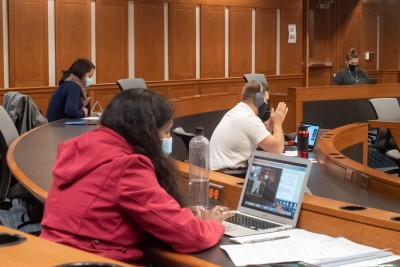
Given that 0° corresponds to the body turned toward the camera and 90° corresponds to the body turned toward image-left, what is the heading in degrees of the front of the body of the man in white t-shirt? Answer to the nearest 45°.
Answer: approximately 225°

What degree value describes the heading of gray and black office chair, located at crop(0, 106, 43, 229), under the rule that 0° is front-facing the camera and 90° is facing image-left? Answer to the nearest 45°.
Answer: approximately 270°

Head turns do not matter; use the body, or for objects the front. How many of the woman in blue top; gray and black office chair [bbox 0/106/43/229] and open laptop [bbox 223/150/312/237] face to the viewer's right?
2

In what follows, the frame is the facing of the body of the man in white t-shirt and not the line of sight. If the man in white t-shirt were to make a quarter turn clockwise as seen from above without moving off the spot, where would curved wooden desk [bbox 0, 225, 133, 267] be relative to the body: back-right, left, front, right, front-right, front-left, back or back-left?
front-right

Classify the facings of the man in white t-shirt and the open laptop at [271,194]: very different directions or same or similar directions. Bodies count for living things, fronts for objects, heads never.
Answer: very different directions

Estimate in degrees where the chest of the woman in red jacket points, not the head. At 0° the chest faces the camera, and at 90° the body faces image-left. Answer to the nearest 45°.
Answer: approximately 225°

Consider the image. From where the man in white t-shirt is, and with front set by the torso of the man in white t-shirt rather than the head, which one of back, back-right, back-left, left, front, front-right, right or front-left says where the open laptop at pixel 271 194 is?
back-right

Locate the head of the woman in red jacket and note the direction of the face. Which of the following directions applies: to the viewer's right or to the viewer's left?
to the viewer's right

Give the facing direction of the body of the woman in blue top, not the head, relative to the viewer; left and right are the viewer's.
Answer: facing to the right of the viewer

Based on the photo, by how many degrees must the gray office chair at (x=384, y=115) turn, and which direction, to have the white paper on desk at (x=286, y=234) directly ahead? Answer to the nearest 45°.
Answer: approximately 45° to its right
